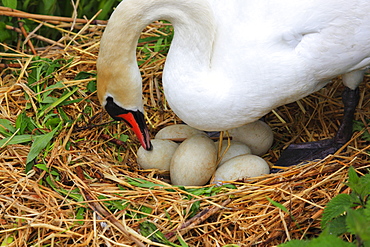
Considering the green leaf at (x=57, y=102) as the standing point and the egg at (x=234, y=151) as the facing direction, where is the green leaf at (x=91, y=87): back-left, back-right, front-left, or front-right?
front-left

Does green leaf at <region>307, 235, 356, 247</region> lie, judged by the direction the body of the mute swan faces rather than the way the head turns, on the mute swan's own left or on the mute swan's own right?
on the mute swan's own left

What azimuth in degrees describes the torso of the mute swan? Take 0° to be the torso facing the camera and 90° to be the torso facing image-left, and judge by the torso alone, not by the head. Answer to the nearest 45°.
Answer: approximately 90°

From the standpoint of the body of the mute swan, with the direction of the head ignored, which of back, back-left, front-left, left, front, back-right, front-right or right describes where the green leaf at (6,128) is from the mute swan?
front

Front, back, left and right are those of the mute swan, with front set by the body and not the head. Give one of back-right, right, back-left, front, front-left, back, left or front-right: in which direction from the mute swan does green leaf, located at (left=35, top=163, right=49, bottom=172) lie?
front

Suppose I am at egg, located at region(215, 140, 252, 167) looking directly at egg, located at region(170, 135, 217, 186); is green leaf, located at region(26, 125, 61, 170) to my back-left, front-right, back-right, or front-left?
front-right

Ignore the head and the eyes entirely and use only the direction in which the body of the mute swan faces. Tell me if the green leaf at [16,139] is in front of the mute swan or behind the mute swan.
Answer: in front

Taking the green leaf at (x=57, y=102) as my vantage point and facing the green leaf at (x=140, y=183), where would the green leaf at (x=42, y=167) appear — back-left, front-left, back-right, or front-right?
front-right

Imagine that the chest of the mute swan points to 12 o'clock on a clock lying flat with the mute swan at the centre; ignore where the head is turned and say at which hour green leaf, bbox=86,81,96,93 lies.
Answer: The green leaf is roughly at 1 o'clock from the mute swan.

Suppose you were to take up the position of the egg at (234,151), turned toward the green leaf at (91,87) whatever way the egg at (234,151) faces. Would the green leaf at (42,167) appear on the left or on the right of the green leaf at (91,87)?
left

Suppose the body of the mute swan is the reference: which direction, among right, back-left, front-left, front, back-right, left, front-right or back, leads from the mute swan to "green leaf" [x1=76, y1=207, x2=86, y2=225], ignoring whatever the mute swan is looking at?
front-left
